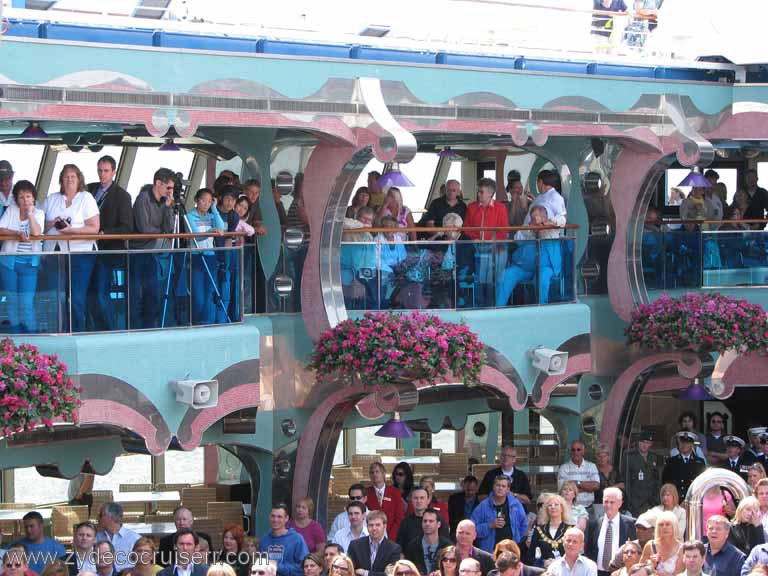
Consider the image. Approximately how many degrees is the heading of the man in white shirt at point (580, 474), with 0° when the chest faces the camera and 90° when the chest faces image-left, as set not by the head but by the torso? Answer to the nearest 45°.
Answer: approximately 0°

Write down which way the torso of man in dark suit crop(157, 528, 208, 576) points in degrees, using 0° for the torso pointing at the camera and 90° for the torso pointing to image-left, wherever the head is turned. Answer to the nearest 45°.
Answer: approximately 0°

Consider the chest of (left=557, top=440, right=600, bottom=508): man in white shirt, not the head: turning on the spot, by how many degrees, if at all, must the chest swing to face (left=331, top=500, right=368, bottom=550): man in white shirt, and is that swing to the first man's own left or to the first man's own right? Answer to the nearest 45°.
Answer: approximately 45° to the first man's own right

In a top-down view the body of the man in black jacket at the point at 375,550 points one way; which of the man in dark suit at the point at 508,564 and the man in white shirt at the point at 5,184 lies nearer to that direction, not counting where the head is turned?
the man in dark suit

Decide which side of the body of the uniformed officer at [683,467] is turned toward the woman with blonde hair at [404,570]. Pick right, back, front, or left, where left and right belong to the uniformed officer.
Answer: front
